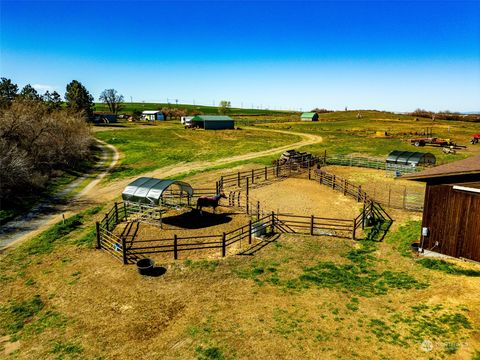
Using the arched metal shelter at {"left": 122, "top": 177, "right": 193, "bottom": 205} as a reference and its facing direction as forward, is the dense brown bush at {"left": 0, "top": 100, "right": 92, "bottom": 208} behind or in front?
behind

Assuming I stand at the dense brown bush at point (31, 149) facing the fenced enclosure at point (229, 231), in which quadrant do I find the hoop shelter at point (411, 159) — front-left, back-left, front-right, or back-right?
front-left

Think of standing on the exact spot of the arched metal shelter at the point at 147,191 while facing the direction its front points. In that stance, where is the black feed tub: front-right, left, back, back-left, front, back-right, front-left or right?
front-right

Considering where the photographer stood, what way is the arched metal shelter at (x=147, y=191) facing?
facing the viewer and to the right of the viewer

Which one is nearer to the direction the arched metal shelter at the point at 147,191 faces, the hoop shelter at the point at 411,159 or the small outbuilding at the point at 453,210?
the small outbuilding
